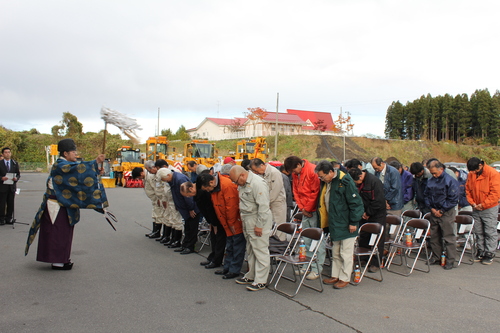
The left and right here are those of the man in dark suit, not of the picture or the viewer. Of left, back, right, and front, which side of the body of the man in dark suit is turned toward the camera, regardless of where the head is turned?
front

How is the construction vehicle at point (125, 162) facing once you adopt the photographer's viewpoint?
facing the viewer

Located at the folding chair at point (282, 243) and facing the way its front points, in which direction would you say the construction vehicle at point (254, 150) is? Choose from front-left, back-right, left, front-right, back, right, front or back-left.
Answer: back-right

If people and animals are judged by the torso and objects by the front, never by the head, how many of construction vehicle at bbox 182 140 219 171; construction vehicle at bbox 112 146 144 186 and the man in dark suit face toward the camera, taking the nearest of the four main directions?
3

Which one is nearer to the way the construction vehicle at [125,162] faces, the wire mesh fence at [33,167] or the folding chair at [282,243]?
the folding chair

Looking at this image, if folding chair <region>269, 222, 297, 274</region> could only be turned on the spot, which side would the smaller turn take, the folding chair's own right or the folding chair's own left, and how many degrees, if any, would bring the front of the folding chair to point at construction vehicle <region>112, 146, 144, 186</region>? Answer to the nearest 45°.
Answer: approximately 90° to the folding chair's own right

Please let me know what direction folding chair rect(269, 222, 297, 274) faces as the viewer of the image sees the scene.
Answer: facing the viewer and to the left of the viewer

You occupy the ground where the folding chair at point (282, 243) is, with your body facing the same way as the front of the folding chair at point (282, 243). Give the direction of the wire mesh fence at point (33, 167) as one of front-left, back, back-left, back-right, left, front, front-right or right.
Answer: right

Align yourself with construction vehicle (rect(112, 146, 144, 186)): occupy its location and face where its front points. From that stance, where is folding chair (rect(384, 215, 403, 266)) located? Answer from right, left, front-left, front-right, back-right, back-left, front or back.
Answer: front

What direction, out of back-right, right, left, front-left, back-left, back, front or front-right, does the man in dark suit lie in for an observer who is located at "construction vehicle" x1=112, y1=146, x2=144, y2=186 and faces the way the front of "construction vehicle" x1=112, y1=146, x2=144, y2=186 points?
front

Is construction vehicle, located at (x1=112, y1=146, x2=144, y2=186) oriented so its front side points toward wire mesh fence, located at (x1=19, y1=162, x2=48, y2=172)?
no

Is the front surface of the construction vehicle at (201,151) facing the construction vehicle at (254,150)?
no

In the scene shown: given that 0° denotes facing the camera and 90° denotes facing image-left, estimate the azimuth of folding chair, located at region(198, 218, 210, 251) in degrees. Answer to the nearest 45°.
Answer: approximately 45°

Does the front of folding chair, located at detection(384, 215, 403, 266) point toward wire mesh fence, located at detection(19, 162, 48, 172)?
no

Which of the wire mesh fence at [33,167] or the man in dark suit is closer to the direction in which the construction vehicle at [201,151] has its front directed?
the man in dark suit

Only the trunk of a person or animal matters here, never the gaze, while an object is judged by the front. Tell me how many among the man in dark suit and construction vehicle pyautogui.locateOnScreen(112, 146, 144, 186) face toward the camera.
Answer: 2

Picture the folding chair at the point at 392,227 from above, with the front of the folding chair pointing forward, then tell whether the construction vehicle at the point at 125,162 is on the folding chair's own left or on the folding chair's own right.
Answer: on the folding chair's own right
